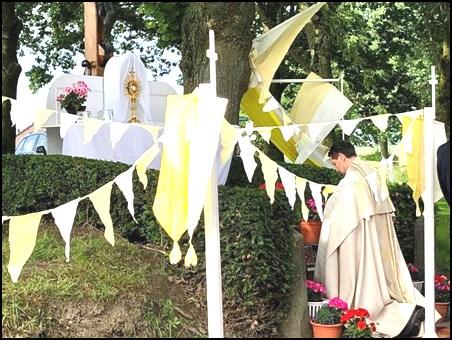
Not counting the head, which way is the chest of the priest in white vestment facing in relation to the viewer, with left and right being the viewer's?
facing away from the viewer and to the left of the viewer

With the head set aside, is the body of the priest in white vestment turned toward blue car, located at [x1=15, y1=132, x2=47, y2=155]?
yes

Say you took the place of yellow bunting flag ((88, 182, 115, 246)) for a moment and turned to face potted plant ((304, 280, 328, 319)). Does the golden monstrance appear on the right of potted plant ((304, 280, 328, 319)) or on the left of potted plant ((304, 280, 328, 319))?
left
